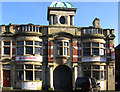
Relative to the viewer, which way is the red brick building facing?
toward the camera
